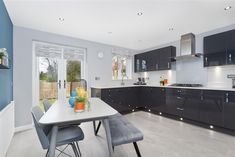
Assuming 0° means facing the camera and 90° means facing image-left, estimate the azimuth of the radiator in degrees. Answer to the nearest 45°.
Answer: approximately 270°

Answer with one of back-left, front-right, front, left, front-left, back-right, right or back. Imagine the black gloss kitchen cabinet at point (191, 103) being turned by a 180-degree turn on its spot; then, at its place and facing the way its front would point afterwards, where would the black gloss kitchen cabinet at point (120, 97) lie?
back-left

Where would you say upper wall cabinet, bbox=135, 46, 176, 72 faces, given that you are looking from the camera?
facing the viewer and to the left of the viewer

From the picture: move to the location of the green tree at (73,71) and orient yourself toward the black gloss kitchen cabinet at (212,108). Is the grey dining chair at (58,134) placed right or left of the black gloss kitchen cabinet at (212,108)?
right

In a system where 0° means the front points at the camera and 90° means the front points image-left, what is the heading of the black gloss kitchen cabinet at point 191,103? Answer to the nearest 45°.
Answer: approximately 45°

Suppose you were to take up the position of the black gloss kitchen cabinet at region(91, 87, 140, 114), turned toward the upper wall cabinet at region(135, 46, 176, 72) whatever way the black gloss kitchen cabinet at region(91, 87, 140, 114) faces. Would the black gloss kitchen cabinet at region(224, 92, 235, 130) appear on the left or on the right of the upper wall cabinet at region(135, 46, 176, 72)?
right

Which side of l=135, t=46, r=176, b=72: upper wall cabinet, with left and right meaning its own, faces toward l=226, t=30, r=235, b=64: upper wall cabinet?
left

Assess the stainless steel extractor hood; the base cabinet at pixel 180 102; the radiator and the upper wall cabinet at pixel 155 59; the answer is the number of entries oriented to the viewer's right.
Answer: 1

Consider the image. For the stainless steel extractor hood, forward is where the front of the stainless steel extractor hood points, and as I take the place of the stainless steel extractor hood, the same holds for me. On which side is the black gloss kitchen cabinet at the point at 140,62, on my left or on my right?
on my right
